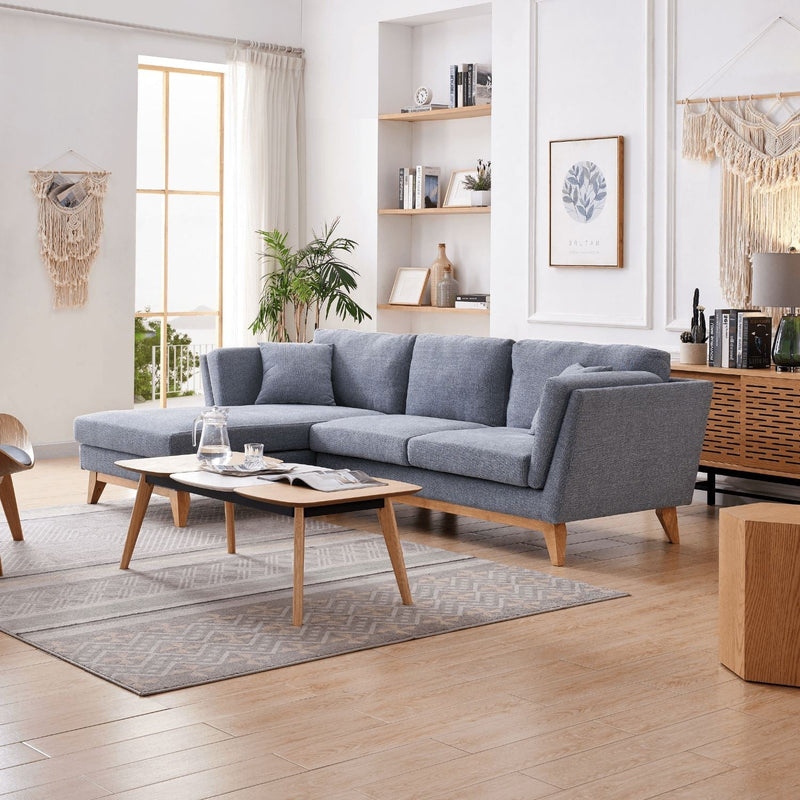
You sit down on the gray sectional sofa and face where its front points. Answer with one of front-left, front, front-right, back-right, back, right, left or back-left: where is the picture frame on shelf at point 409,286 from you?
back-right

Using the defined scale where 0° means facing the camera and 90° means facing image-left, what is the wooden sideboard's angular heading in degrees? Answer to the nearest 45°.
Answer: approximately 45°

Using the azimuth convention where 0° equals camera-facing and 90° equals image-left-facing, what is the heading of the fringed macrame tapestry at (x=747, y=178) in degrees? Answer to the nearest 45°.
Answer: approximately 0°

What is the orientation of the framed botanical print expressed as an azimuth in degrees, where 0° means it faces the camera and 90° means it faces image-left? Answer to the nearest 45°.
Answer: approximately 45°

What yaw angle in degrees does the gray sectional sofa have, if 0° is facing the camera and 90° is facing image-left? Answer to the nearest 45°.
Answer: approximately 45°

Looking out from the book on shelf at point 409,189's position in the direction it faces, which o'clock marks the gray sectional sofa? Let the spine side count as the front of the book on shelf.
The gray sectional sofa is roughly at 12 o'clock from the book on shelf.

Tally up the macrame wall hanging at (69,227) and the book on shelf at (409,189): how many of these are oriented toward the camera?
2

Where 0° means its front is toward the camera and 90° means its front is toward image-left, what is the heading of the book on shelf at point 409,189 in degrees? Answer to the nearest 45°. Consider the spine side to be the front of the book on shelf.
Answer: approximately 0°
